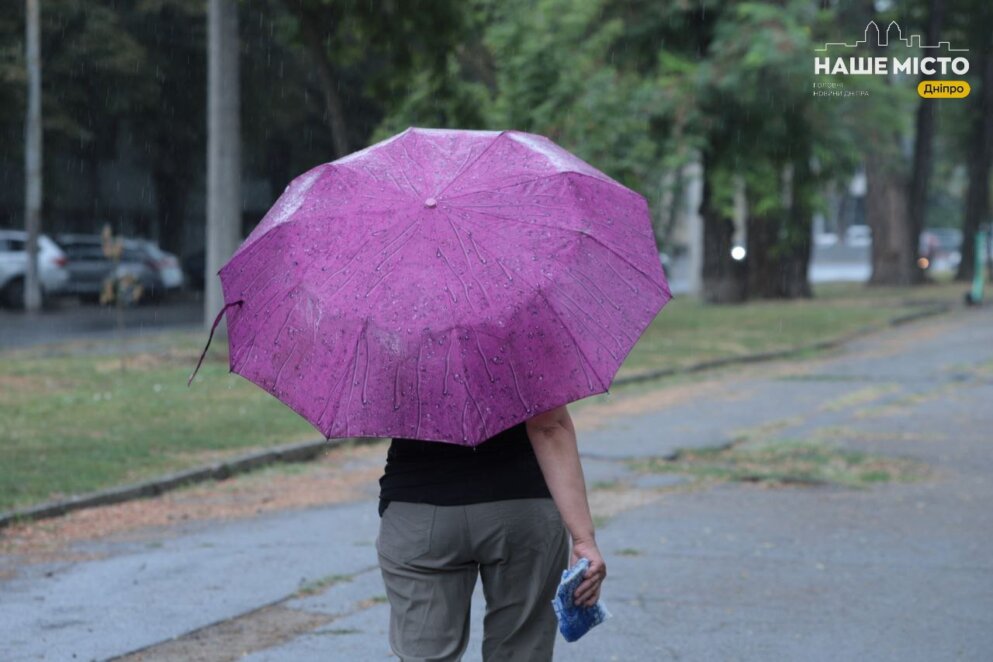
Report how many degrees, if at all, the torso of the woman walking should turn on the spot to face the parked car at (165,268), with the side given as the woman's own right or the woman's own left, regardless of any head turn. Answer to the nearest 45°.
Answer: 0° — they already face it

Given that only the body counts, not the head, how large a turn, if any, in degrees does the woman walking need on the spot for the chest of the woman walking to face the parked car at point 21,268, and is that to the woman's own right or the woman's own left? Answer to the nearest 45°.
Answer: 0° — they already face it

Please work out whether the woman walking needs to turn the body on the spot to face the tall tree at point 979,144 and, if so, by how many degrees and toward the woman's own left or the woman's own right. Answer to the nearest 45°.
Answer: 0° — they already face it

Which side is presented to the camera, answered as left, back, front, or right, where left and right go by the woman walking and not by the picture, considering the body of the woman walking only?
back

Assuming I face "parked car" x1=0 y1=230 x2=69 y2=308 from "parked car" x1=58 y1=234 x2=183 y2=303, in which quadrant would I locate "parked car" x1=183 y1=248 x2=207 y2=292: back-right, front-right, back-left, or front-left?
back-right
